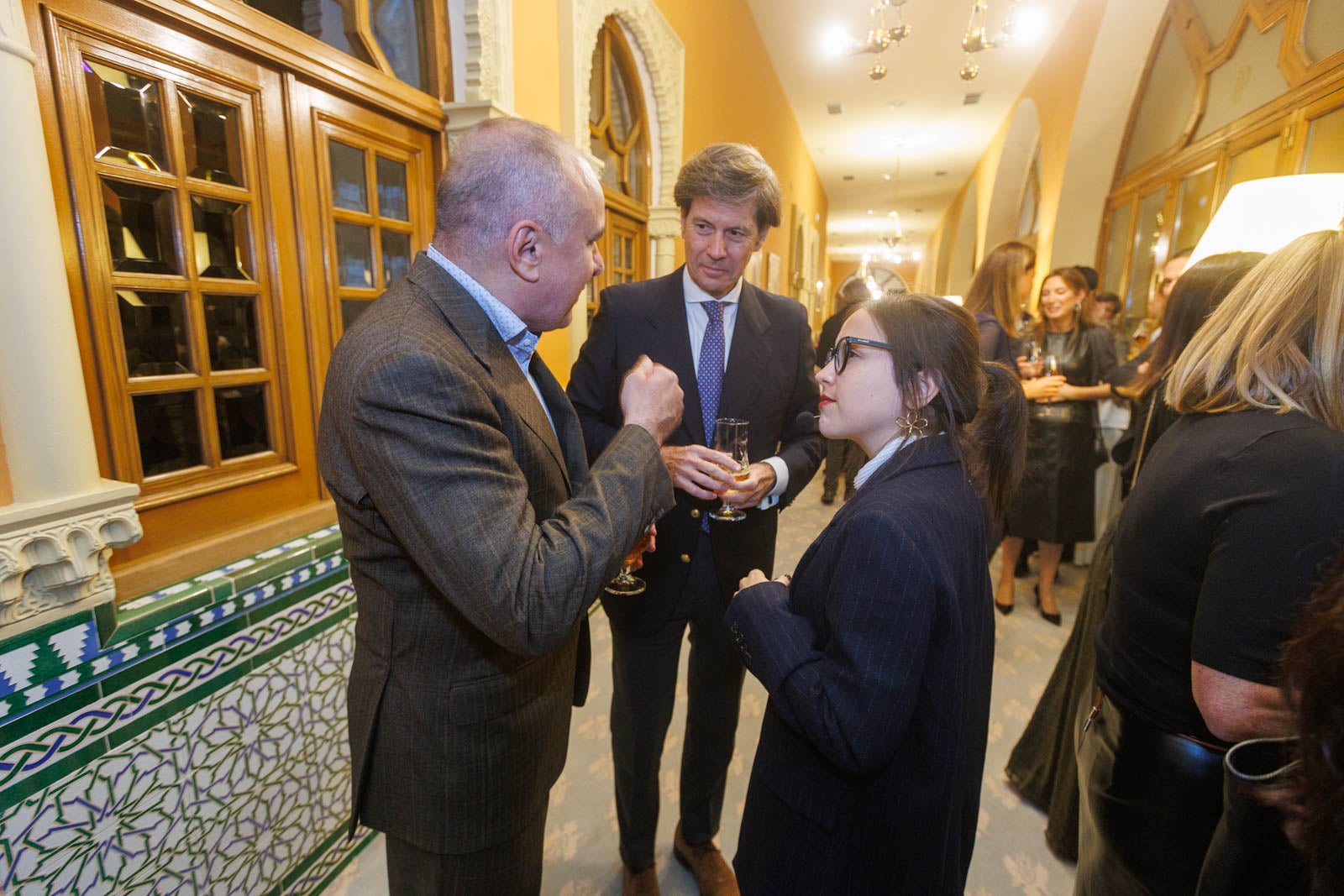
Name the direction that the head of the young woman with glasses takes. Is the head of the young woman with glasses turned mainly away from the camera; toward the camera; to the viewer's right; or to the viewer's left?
to the viewer's left

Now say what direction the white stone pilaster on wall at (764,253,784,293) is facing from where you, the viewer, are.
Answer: facing to the right of the viewer

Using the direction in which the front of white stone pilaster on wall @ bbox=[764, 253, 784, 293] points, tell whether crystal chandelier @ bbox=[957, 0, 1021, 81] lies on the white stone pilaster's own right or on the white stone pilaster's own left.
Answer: on the white stone pilaster's own right

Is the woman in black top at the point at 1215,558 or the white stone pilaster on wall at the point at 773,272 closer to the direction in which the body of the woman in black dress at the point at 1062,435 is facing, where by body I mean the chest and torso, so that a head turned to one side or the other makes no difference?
the woman in black top

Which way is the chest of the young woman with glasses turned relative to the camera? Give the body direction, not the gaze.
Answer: to the viewer's left

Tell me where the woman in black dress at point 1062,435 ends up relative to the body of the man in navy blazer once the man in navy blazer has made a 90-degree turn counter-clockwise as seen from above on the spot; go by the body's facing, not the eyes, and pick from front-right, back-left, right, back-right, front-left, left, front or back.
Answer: front-left

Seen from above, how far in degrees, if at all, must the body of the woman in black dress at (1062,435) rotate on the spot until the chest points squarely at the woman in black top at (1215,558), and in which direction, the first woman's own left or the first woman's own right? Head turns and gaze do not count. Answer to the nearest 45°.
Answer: approximately 45° to the first woman's own left

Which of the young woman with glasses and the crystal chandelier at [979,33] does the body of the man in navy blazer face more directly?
the young woman with glasses

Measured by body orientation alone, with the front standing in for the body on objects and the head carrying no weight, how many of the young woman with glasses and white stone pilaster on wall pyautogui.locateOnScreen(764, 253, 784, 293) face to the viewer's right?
1

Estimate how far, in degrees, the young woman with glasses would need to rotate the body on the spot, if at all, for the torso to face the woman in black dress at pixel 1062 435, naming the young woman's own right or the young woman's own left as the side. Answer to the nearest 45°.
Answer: approximately 90° to the young woman's own right

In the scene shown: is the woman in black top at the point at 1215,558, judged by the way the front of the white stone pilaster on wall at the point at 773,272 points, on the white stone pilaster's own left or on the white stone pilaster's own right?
on the white stone pilaster's own right

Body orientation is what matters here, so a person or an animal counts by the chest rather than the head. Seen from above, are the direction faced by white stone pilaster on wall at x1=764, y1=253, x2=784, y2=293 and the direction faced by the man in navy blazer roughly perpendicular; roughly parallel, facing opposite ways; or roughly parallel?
roughly perpendicular

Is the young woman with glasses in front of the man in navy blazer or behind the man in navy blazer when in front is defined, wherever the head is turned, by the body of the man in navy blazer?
in front

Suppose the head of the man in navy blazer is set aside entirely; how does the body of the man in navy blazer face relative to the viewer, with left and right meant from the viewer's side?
facing the viewer
